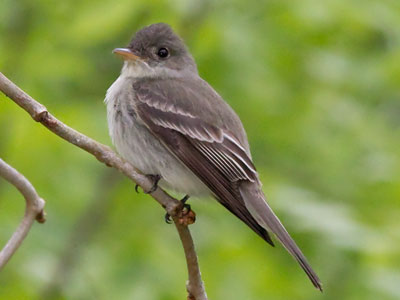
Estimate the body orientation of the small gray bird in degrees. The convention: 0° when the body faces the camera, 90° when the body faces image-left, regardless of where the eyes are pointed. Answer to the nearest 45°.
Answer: approximately 90°
